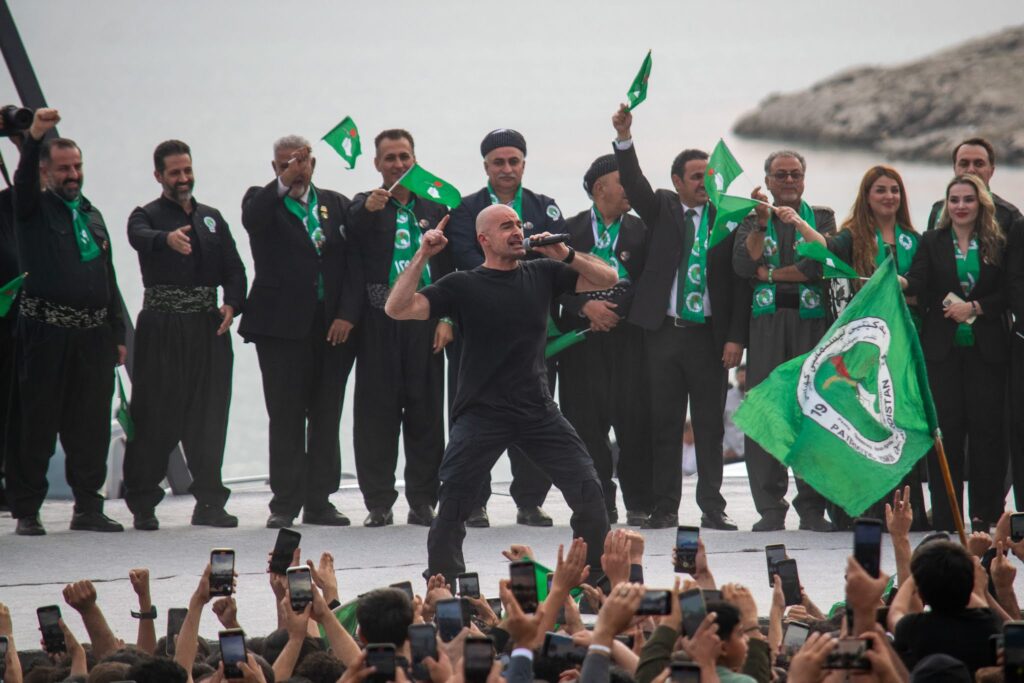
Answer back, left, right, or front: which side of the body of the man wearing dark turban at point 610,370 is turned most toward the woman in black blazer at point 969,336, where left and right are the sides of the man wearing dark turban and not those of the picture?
left

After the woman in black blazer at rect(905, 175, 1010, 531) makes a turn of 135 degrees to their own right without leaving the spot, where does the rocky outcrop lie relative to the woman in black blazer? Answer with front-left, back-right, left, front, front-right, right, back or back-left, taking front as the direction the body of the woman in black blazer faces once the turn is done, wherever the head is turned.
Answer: front-right

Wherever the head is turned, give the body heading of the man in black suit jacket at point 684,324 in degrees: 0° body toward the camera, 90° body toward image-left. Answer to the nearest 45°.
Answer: approximately 0°

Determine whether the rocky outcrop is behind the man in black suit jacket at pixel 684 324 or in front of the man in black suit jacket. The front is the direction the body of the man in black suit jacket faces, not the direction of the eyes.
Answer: behind

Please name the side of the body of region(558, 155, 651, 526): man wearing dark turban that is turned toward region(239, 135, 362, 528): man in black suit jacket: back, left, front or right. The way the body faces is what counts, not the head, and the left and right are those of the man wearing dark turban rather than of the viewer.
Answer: right

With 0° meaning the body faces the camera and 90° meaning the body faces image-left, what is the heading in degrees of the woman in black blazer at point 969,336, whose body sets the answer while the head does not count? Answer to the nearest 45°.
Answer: approximately 0°
